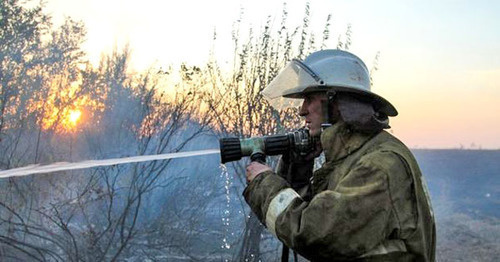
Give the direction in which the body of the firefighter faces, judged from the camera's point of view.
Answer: to the viewer's left

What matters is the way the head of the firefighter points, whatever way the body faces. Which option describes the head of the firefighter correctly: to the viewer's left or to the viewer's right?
to the viewer's left

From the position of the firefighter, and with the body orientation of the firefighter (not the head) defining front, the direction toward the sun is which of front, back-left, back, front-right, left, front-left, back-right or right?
front-right
